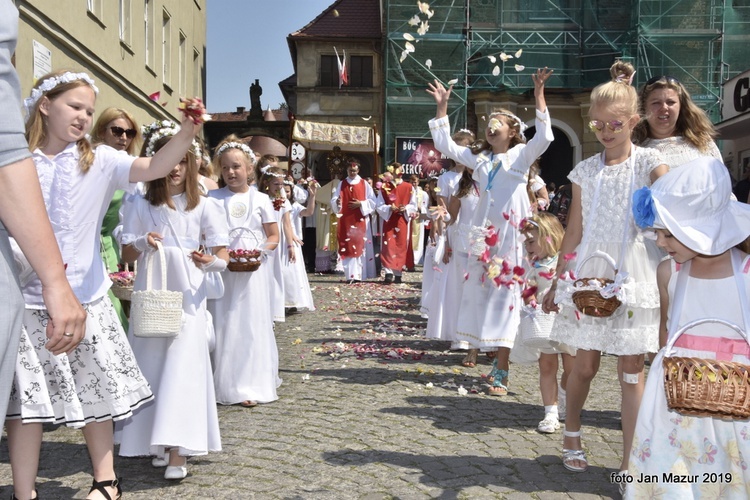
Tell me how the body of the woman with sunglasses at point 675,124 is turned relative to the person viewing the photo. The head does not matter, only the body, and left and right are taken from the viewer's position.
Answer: facing the viewer

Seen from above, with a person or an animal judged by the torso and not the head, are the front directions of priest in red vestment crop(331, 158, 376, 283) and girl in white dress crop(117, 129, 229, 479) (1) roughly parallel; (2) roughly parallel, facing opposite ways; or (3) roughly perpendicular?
roughly parallel

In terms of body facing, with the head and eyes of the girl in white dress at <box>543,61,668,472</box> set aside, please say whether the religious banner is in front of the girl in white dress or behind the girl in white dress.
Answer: behind

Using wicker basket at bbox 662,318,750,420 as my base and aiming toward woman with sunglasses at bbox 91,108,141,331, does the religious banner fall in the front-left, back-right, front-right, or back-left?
front-right

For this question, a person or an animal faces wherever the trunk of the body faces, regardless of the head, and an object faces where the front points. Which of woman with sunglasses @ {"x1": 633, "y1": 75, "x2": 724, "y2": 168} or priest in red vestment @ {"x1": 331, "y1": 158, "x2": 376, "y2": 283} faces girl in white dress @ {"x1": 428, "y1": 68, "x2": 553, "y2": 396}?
the priest in red vestment

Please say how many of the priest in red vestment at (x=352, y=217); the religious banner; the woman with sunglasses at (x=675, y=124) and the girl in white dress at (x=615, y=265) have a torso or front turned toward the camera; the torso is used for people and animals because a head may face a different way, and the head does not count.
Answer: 4

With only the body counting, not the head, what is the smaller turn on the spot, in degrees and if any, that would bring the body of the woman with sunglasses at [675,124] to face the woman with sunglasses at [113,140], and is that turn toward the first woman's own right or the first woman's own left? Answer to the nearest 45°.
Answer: approximately 90° to the first woman's own right

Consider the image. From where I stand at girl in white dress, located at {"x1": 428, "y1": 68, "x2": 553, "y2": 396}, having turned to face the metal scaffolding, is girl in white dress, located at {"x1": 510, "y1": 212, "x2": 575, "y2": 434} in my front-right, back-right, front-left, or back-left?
back-right

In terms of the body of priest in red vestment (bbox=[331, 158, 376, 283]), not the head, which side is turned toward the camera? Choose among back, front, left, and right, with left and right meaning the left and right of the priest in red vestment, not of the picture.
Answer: front

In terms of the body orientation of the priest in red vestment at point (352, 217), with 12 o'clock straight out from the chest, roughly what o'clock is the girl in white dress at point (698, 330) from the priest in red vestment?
The girl in white dress is roughly at 12 o'clock from the priest in red vestment.

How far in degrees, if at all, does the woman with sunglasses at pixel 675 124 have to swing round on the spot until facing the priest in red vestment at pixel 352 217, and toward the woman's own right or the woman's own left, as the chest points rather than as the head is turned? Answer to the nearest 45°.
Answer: approximately 135° to the woman's own right

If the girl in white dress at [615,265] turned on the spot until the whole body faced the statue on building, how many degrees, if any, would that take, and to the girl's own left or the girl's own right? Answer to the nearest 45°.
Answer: approximately 135° to the girl's own right

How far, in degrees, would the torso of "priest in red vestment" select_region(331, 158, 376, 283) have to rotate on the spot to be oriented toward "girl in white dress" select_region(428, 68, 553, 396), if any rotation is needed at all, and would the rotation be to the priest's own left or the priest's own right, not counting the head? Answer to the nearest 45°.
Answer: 0° — they already face them
